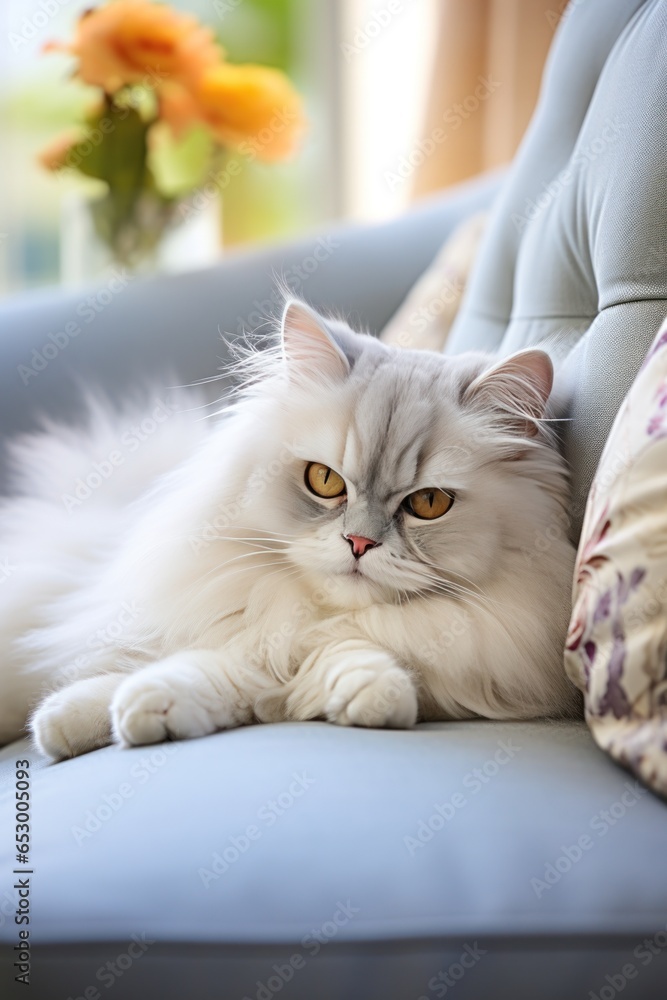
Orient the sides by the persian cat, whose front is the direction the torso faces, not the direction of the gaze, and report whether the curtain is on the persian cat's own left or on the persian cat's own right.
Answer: on the persian cat's own left

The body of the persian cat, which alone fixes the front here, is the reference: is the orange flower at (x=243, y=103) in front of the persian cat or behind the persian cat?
behind

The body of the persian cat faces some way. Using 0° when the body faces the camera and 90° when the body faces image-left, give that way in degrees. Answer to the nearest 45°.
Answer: approximately 315°

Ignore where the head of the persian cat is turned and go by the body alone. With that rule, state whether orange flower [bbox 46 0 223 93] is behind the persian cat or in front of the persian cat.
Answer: behind
